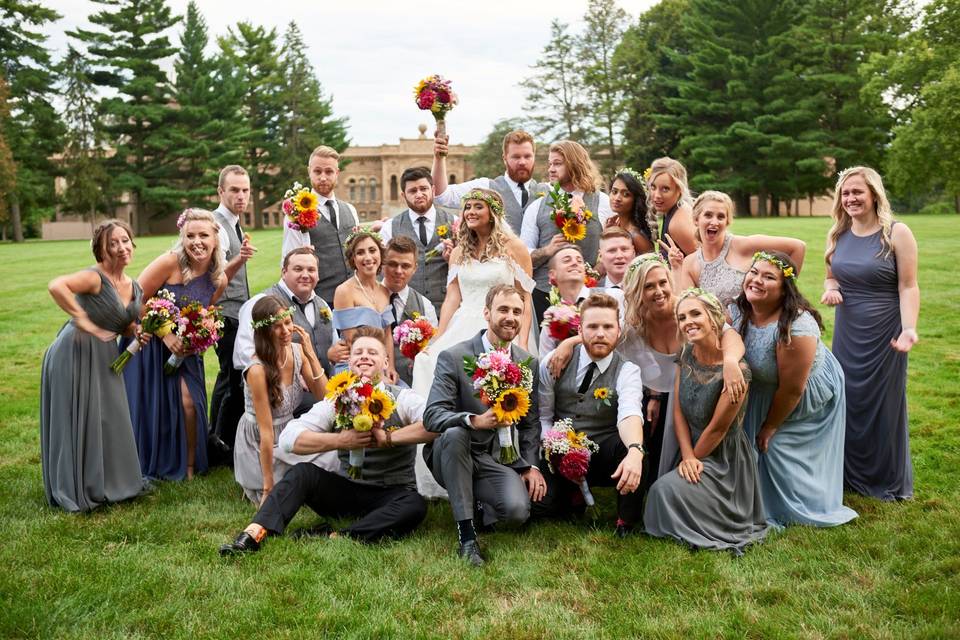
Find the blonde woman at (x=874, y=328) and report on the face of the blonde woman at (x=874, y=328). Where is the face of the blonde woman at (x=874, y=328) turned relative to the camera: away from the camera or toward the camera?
toward the camera

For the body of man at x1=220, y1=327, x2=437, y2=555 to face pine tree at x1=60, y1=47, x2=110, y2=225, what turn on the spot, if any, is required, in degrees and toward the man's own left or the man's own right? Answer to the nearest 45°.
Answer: approximately 135° to the man's own right

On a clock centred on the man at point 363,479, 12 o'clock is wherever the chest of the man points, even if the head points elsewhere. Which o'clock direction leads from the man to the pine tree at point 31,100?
The pine tree is roughly at 4 o'clock from the man.

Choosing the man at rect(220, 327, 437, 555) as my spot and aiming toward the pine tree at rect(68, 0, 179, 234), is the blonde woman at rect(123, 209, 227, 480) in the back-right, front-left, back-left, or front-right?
front-left

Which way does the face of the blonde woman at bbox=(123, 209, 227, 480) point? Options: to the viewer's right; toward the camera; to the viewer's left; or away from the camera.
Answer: toward the camera

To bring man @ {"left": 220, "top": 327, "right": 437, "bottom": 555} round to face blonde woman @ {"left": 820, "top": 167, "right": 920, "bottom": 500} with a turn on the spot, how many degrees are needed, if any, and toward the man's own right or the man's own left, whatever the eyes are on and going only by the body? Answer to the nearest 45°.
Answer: approximately 135° to the man's own left

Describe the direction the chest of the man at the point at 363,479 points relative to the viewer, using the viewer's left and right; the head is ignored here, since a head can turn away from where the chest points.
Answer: facing the viewer and to the left of the viewer

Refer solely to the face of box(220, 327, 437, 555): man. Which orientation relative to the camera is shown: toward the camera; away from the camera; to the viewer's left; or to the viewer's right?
toward the camera

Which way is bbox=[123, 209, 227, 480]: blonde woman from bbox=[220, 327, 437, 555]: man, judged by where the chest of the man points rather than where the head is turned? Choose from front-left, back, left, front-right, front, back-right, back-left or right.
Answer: right

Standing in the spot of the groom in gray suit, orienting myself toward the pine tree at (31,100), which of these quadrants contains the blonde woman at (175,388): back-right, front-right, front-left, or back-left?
front-left

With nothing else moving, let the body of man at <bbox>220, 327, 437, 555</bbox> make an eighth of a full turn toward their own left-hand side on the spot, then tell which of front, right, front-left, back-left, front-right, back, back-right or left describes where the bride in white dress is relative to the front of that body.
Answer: back-left

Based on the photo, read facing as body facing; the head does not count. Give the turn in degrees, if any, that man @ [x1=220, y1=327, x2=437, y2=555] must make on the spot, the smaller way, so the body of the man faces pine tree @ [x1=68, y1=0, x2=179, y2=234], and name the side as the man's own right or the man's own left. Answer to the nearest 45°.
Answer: approximately 135° to the man's own right
